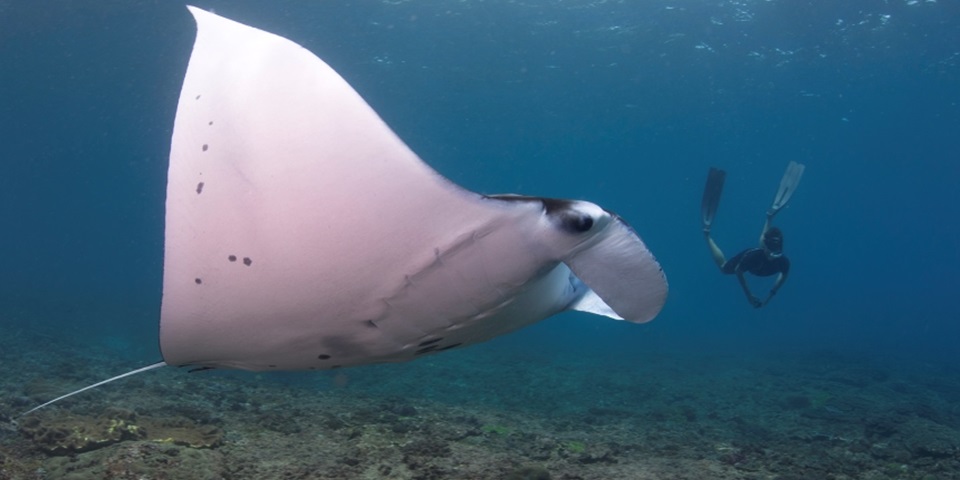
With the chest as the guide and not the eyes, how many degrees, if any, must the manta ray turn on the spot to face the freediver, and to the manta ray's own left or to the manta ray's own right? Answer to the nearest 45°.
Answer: approximately 45° to the manta ray's own left

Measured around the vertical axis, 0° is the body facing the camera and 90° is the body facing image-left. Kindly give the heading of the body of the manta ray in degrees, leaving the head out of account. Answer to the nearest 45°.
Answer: approximately 270°
